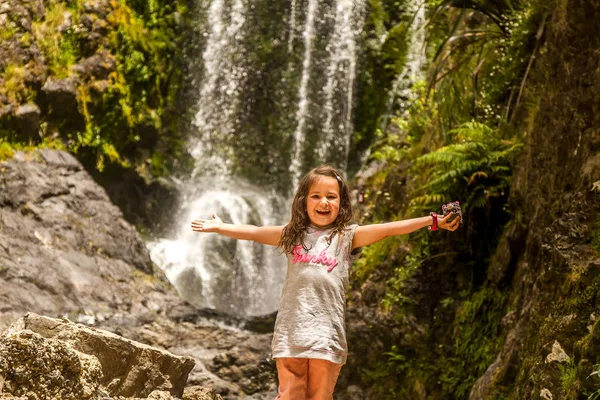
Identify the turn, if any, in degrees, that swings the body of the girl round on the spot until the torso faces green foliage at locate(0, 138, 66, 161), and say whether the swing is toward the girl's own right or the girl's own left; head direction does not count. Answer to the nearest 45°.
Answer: approximately 135° to the girl's own right

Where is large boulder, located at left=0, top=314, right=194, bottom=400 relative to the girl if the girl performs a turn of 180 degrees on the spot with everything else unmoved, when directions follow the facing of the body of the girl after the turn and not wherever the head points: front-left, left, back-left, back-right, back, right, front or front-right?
left

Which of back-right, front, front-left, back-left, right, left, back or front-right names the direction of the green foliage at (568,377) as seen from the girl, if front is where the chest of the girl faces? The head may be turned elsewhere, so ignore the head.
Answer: left

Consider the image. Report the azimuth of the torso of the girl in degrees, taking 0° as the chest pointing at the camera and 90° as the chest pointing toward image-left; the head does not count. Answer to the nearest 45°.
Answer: approximately 0°

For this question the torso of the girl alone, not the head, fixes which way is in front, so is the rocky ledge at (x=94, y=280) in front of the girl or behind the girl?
behind

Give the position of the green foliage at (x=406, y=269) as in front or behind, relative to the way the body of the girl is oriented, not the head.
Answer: behind

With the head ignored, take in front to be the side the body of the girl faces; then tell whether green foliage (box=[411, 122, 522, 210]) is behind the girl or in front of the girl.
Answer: behind

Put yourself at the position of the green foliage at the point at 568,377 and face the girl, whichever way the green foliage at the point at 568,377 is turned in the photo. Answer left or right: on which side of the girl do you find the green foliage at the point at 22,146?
right
